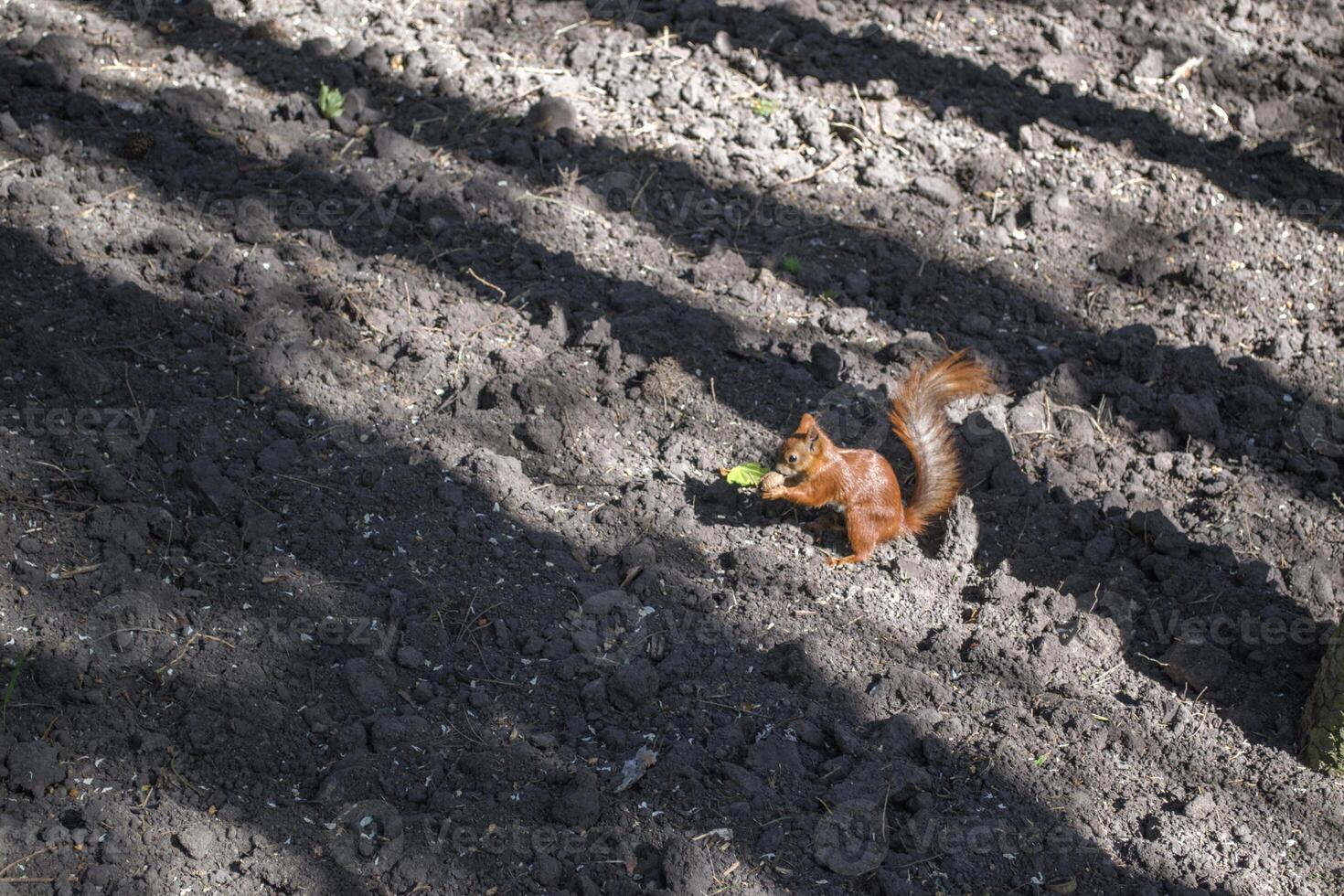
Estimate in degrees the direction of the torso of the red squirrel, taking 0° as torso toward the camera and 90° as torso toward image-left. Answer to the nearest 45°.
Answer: approximately 90°
